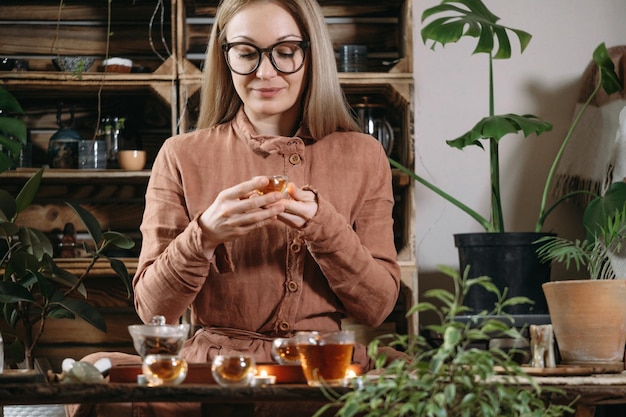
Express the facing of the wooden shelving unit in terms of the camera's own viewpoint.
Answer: facing the viewer

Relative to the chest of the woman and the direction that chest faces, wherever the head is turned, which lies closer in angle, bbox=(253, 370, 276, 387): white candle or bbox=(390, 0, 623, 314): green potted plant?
the white candle

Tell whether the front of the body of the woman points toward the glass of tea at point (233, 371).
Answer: yes

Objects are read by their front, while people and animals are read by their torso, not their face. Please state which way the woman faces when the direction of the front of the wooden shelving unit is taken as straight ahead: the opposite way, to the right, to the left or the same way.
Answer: the same way

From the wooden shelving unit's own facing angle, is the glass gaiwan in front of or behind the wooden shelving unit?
in front

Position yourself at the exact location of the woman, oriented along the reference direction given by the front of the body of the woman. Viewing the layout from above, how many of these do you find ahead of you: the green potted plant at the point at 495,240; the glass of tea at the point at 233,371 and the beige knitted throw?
1

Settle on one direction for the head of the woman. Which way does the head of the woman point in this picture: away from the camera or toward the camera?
toward the camera

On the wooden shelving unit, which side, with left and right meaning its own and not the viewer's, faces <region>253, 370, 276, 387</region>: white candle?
front

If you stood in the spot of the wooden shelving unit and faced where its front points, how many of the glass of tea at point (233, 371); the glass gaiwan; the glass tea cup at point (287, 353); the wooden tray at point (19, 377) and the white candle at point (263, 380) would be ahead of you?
5

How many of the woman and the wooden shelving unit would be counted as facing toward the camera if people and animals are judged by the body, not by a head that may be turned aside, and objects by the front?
2

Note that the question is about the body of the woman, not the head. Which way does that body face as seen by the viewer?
toward the camera

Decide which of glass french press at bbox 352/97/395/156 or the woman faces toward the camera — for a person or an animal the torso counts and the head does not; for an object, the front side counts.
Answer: the woman
